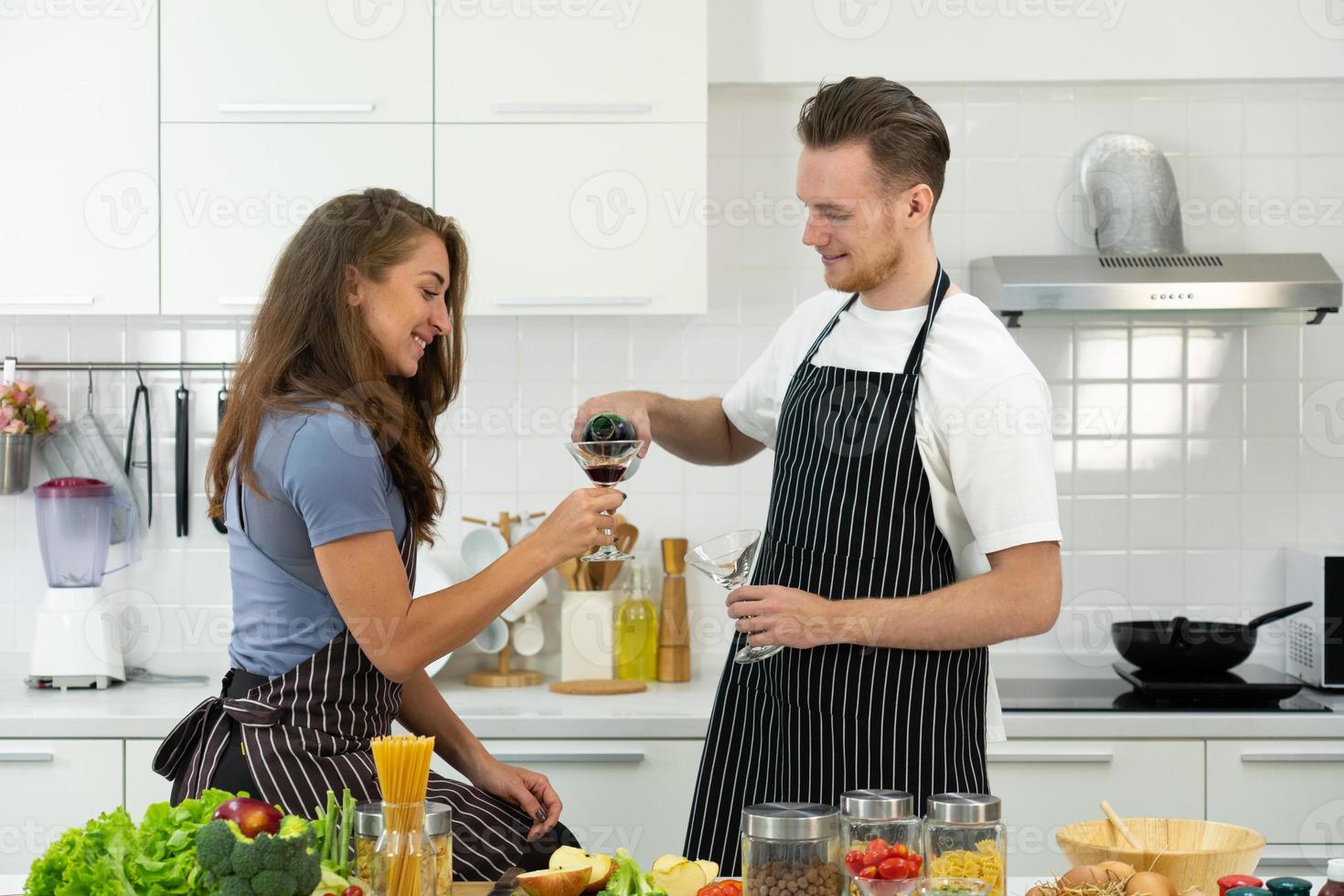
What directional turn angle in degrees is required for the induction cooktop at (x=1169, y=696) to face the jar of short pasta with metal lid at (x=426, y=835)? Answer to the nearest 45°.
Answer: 0° — it already faces it

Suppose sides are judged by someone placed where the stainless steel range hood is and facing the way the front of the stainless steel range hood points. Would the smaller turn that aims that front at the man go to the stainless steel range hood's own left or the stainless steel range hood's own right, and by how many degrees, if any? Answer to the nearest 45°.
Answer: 0° — it already faces them

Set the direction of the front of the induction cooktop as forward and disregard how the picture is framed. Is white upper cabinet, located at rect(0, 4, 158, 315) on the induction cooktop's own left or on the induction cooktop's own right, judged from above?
on the induction cooktop's own right

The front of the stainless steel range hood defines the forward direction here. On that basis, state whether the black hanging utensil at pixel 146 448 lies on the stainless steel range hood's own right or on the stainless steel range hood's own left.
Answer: on the stainless steel range hood's own right

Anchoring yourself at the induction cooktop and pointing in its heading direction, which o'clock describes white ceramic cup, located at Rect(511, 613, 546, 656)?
The white ceramic cup is roughly at 3 o'clock from the induction cooktop.

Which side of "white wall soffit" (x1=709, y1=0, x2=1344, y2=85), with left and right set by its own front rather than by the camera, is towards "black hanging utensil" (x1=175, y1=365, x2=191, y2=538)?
right

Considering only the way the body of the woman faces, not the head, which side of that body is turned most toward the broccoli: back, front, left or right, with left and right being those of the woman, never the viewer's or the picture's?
right

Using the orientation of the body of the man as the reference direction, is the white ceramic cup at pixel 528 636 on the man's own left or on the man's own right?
on the man's own right

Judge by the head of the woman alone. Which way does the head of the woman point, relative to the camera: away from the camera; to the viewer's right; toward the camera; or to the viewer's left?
to the viewer's right

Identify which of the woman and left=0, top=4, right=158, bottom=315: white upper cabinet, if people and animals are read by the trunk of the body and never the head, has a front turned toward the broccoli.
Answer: the white upper cabinet

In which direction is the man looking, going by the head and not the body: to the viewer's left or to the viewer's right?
to the viewer's left

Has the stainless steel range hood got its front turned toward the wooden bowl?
yes
